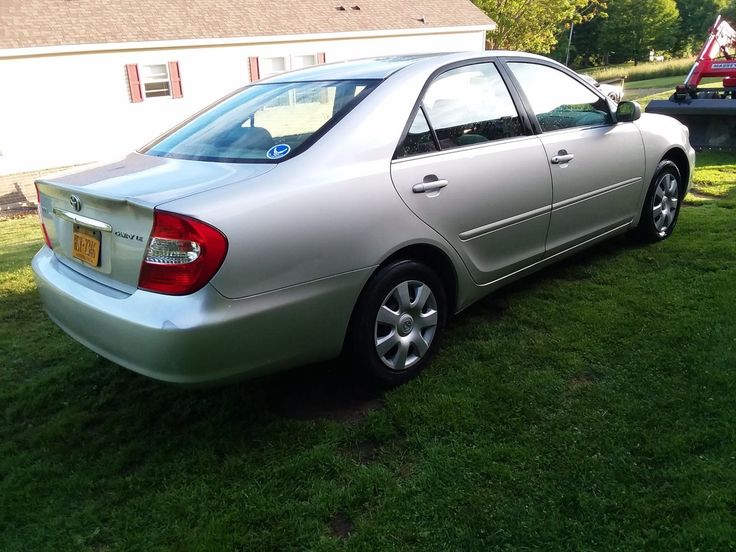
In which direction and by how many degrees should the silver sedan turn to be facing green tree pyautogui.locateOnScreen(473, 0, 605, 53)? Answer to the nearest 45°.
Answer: approximately 45° to its left

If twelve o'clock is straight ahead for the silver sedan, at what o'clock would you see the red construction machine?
The red construction machine is roughly at 12 o'clock from the silver sedan.

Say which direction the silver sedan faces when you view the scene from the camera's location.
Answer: facing away from the viewer and to the right of the viewer

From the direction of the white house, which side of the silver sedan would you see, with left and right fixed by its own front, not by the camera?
left

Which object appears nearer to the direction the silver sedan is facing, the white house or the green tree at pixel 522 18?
the green tree

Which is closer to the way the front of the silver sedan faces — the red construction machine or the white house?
the red construction machine
